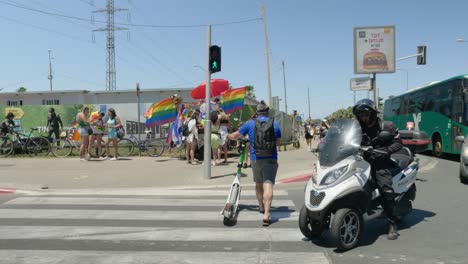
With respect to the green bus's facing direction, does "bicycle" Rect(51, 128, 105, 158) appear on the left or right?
on its right

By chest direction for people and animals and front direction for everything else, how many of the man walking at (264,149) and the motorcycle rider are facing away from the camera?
1

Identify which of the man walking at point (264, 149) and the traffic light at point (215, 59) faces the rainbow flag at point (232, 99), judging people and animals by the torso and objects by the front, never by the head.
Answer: the man walking

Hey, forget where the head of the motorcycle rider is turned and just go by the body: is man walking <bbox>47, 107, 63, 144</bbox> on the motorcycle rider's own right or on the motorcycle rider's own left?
on the motorcycle rider's own right

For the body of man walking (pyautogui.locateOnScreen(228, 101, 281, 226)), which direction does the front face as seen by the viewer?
away from the camera

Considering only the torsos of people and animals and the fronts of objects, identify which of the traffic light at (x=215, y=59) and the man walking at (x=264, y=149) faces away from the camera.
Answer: the man walking

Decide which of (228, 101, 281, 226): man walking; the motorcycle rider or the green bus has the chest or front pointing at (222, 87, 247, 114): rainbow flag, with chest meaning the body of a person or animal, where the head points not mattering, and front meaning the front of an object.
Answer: the man walking

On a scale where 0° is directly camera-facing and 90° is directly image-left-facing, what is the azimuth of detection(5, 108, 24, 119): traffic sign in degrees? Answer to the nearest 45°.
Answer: approximately 0°
